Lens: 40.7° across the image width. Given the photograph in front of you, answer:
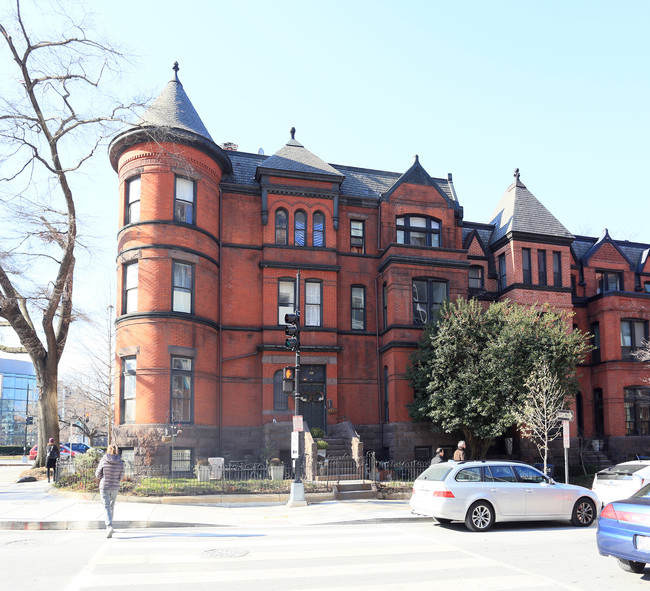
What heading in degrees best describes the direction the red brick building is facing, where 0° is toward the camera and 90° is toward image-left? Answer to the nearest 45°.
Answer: approximately 315°

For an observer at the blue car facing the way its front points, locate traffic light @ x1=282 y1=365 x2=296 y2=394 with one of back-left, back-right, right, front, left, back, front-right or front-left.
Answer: left

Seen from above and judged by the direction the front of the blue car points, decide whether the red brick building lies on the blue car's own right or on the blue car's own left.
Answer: on the blue car's own left

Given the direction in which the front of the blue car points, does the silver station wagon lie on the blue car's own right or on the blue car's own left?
on the blue car's own left

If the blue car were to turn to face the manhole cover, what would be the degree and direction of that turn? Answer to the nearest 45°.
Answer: approximately 135° to its left

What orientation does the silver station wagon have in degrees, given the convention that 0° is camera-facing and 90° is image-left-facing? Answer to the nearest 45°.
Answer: approximately 225°

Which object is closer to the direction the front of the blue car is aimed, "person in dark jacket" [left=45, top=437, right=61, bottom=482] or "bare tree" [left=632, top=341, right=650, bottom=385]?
the bare tree

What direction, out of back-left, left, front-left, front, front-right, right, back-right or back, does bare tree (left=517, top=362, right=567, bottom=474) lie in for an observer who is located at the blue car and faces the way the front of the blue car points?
front-left

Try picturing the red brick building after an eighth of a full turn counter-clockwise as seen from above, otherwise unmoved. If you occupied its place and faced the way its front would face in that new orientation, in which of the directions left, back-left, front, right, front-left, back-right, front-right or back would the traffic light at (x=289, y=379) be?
right

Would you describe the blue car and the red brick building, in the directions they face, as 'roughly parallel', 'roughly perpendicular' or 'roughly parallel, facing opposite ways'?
roughly perpendicular

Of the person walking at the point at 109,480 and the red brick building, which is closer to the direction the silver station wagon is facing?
the red brick building

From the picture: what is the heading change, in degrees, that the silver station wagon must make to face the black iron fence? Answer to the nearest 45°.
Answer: approximately 90° to its left

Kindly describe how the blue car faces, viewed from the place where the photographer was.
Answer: facing away from the viewer and to the right of the viewer

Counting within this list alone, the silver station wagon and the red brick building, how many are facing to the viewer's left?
0

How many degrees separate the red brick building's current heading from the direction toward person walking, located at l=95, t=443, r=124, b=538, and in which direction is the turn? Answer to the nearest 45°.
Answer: approximately 45° to its right

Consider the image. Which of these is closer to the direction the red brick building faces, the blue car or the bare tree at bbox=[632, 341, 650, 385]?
the blue car

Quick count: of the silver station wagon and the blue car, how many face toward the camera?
0

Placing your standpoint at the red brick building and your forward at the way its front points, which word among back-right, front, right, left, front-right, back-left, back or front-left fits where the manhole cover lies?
front-right
